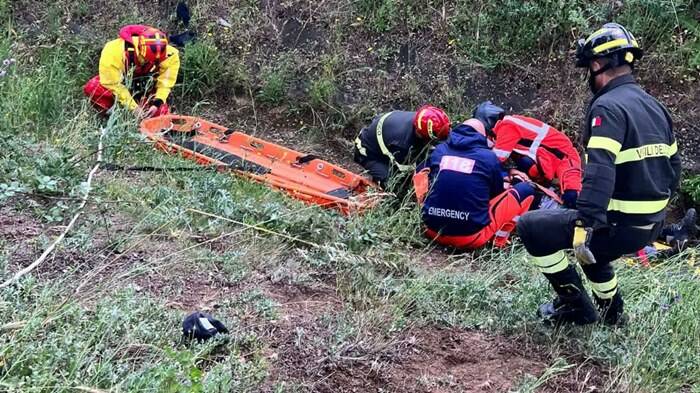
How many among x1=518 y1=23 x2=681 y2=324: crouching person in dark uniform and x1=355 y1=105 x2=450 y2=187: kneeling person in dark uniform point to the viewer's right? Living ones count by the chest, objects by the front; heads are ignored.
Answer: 1

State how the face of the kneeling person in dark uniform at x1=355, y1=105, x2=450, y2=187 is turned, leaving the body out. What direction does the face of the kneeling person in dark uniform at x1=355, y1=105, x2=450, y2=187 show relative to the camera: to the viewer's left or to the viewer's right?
to the viewer's right

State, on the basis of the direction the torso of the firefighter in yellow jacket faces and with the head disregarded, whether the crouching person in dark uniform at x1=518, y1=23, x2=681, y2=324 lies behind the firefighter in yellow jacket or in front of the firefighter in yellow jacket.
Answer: in front

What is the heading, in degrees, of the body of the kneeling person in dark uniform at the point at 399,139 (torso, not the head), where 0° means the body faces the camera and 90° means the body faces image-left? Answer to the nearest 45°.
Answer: approximately 270°

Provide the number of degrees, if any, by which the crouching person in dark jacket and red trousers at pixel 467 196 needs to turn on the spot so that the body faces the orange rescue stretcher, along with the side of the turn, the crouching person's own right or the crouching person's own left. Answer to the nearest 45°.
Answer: approximately 135° to the crouching person's own left

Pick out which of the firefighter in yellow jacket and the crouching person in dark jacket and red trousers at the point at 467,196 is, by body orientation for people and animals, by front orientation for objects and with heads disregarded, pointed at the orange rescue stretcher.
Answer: the firefighter in yellow jacket

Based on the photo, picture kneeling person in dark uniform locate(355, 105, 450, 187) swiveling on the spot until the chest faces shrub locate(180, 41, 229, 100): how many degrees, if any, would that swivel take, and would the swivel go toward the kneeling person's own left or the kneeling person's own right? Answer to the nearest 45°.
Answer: approximately 135° to the kneeling person's own left

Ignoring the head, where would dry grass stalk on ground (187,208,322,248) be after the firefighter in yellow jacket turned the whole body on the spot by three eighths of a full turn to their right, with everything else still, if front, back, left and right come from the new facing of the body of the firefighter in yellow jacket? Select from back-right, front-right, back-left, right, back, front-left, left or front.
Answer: left

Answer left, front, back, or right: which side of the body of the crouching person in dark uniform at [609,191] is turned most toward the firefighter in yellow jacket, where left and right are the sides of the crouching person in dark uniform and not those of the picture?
front

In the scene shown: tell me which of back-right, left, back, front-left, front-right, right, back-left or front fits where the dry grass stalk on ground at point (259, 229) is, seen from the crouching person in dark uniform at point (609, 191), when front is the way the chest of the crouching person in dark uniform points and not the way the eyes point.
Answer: front-left

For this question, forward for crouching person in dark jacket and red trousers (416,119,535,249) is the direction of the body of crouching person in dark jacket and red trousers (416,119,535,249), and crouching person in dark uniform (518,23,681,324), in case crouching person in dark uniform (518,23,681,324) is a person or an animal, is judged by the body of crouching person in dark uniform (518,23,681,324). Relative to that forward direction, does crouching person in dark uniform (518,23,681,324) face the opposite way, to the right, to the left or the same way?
to the left

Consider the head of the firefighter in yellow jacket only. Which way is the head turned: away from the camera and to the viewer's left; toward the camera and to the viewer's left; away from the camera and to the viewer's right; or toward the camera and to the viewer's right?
toward the camera and to the viewer's right

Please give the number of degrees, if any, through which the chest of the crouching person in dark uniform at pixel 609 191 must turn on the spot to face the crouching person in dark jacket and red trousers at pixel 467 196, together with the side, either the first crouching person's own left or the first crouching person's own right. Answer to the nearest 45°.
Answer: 0° — they already face them

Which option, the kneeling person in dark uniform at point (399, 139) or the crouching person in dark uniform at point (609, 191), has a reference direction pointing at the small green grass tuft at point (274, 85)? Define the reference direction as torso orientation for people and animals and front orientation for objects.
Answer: the crouching person in dark uniform at point (609, 191)

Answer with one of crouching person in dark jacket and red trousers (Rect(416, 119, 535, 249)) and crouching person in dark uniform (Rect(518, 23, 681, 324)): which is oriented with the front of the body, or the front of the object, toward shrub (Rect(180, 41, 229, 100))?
crouching person in dark uniform (Rect(518, 23, 681, 324))

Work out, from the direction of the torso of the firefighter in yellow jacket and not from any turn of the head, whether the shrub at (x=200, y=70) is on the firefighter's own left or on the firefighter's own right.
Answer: on the firefighter's own left
